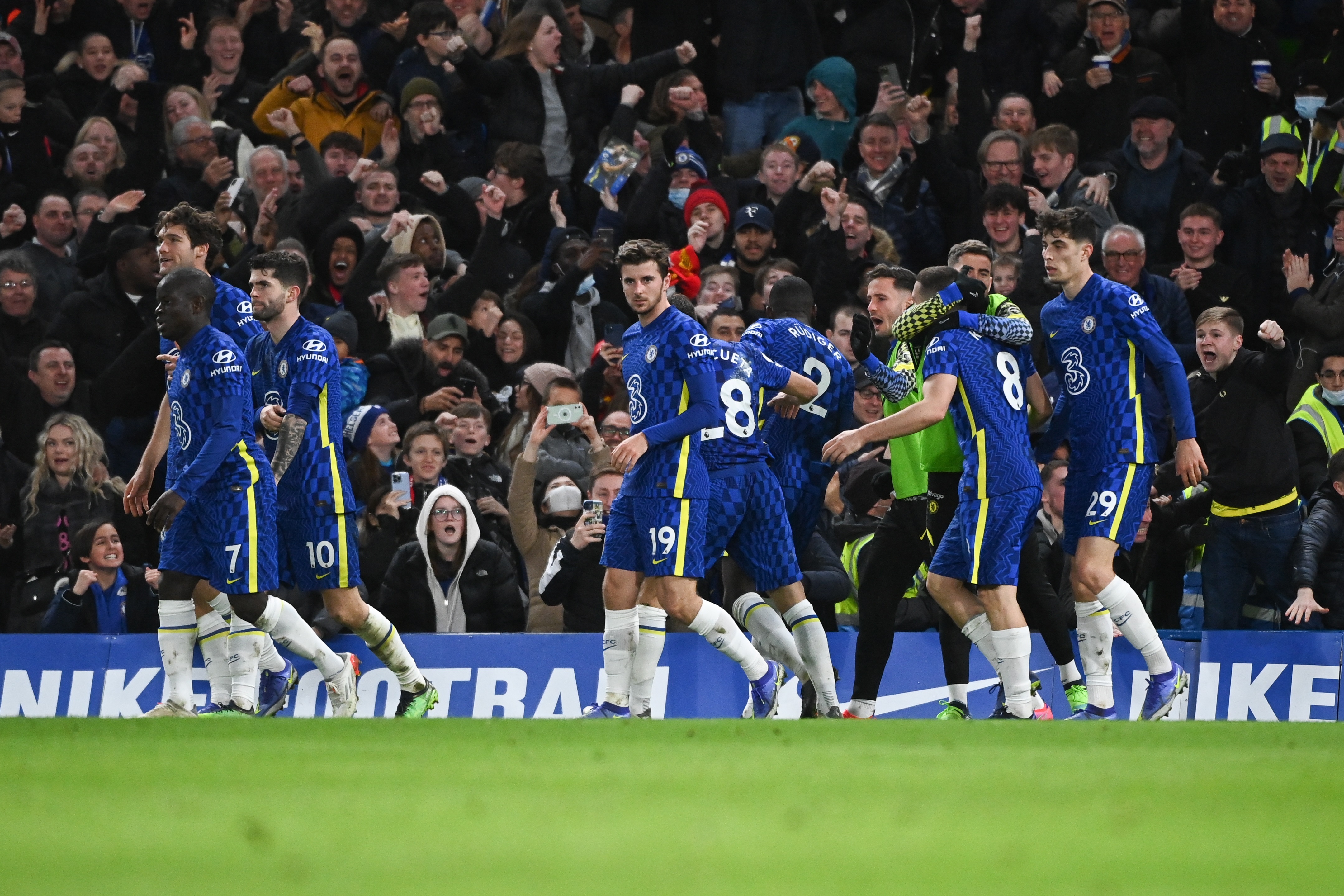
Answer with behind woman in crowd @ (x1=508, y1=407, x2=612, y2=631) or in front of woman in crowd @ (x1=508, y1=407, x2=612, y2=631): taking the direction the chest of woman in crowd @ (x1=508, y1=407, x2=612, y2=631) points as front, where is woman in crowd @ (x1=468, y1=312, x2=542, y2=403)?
behind

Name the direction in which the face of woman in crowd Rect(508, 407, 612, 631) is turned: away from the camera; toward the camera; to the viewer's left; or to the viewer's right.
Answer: toward the camera

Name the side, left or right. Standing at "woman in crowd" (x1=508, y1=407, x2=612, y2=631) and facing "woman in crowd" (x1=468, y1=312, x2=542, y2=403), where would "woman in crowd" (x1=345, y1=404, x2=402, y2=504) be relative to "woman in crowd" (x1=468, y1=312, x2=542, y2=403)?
left

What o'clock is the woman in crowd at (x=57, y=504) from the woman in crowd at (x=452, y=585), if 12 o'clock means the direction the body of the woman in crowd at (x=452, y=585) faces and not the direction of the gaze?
the woman in crowd at (x=57, y=504) is roughly at 4 o'clock from the woman in crowd at (x=452, y=585).

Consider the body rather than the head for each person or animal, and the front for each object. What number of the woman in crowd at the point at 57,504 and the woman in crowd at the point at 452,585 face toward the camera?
2

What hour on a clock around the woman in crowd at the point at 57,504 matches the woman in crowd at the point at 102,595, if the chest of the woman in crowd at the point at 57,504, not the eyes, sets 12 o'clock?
the woman in crowd at the point at 102,595 is roughly at 11 o'clock from the woman in crowd at the point at 57,504.

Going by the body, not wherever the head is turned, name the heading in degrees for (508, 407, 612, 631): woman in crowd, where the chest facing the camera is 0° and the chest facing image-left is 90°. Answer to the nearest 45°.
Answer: approximately 315°

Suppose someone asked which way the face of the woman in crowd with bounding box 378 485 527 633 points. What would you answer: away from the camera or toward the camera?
toward the camera

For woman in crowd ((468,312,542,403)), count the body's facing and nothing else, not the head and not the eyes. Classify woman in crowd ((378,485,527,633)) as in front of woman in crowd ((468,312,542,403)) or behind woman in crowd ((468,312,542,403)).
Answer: in front

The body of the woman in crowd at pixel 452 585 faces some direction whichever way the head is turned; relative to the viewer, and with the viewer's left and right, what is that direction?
facing the viewer

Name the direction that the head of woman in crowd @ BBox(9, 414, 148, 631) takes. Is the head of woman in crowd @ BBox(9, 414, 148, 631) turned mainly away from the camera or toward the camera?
toward the camera

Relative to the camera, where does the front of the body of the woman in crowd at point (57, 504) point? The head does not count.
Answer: toward the camera

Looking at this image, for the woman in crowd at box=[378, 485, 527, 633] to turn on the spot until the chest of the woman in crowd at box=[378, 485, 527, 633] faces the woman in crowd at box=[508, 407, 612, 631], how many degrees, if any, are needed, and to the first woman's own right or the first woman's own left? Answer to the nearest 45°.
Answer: approximately 135° to the first woman's own left
